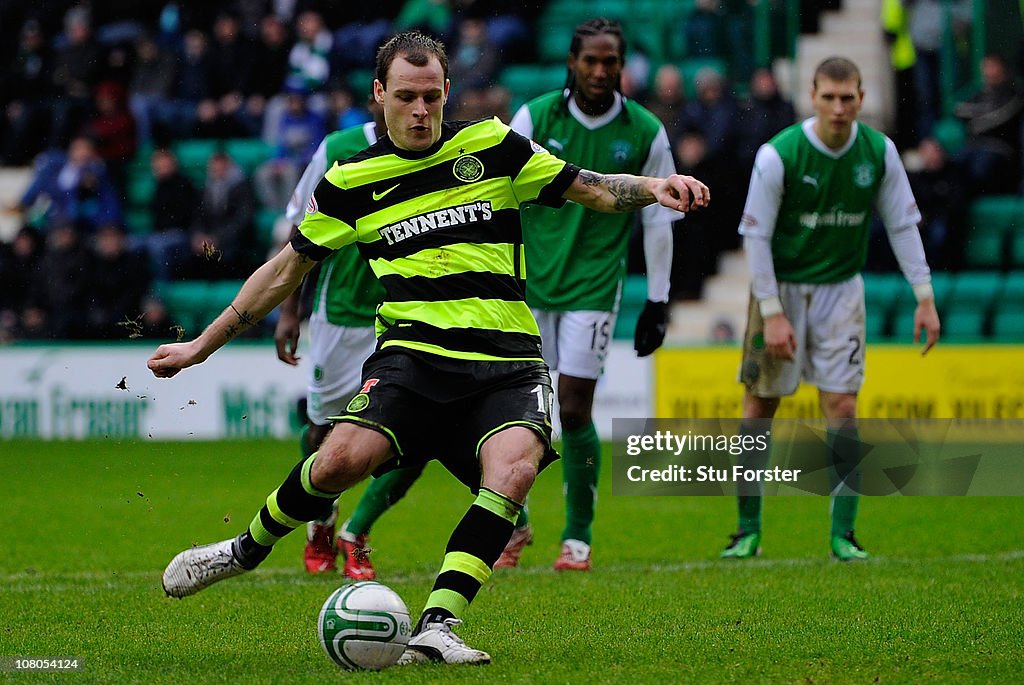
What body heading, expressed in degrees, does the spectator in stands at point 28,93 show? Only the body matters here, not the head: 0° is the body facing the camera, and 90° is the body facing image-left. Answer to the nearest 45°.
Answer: approximately 0°

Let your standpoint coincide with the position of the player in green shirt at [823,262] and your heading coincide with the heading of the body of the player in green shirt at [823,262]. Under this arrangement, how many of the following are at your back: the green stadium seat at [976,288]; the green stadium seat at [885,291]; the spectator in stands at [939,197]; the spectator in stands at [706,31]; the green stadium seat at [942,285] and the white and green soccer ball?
5

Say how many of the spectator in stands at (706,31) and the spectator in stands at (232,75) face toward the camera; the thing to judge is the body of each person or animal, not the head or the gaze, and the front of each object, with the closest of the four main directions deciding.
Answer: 2

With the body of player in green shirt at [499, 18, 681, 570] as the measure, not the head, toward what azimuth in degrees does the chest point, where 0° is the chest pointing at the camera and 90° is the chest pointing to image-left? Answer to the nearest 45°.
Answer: approximately 0°

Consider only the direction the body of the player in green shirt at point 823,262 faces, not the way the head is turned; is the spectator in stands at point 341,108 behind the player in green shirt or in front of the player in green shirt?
behind

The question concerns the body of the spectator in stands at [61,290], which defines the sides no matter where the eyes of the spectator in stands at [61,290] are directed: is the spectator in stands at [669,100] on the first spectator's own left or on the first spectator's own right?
on the first spectator's own left

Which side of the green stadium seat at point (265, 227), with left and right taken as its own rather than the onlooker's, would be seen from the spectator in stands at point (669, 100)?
left

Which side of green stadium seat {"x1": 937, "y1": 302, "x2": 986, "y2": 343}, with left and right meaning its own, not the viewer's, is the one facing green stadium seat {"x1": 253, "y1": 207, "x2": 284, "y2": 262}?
right
